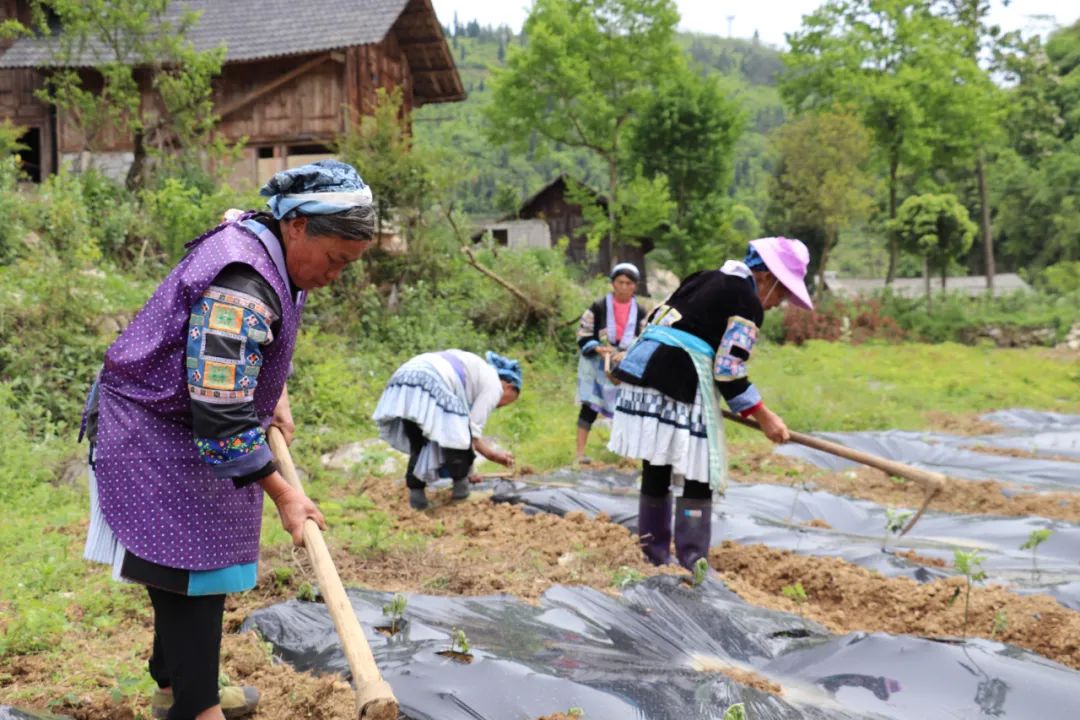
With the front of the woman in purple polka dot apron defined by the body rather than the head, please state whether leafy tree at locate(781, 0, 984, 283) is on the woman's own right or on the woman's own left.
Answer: on the woman's own left

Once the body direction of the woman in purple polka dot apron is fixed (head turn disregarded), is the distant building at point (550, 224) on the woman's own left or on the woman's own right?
on the woman's own left

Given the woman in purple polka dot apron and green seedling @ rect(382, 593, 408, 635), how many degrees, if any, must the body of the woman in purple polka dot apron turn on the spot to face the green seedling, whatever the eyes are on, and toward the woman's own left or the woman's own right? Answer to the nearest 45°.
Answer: approximately 45° to the woman's own left

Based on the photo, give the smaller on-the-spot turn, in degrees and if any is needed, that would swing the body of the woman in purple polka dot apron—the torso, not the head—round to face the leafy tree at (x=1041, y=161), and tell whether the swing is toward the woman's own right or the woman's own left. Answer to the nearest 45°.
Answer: approximately 45° to the woman's own left

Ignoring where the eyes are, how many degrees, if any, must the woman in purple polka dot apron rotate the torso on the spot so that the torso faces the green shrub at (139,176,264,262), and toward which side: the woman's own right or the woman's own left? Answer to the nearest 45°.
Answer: approximately 90° to the woman's own left

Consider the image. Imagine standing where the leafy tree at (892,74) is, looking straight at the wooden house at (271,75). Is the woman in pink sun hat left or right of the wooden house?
left

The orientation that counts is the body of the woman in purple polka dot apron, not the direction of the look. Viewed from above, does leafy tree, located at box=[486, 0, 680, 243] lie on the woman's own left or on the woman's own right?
on the woman's own left

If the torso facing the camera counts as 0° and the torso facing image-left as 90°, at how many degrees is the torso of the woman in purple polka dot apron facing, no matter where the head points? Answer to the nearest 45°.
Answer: approximately 270°

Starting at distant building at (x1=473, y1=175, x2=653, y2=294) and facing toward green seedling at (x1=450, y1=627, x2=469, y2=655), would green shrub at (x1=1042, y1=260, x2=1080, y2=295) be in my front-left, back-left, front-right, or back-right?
front-left

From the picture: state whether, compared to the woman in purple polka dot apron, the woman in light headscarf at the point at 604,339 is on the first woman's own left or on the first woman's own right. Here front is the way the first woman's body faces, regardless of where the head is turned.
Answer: on the first woman's own left

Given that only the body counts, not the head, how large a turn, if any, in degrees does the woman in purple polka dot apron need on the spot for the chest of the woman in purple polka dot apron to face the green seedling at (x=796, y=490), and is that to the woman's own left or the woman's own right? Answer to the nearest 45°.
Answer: approximately 45° to the woman's own left

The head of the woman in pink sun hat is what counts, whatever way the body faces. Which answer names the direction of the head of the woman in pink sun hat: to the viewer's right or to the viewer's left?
to the viewer's right

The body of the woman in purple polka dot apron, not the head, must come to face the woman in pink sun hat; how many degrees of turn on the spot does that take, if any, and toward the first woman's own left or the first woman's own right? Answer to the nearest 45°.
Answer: approximately 45° to the first woman's own left

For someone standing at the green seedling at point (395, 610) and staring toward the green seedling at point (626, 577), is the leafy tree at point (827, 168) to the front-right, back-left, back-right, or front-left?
front-left
